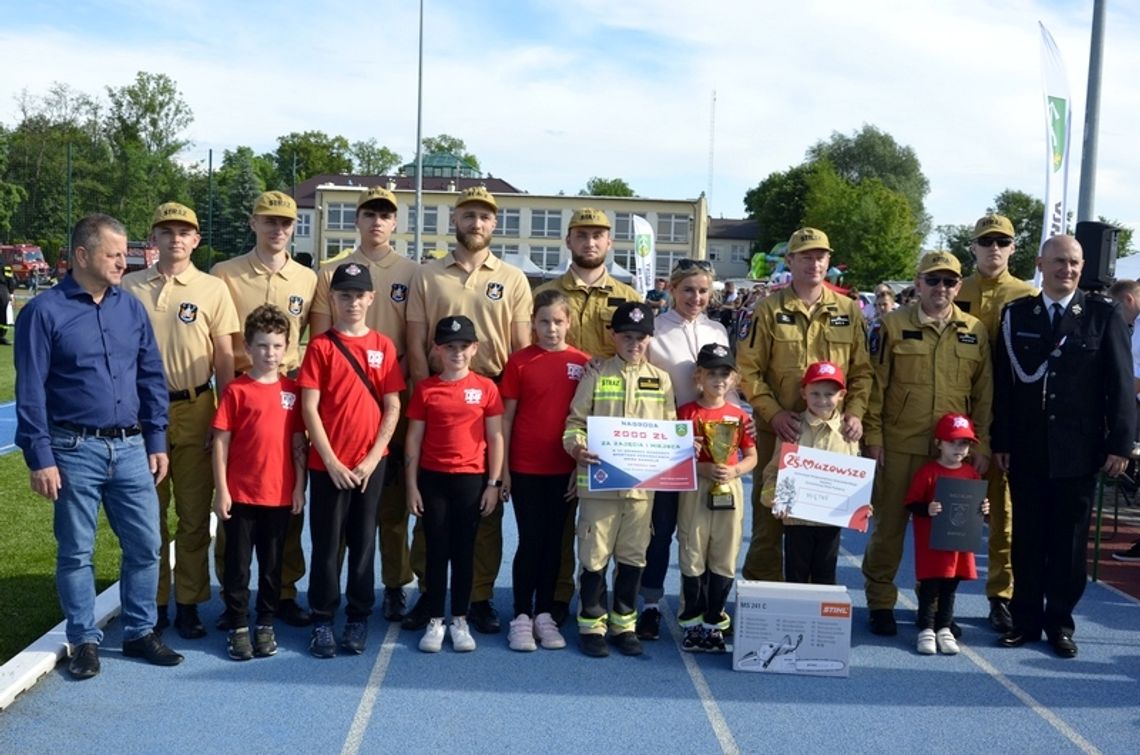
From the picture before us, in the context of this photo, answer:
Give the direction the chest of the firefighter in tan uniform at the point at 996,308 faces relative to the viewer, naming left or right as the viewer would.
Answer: facing the viewer

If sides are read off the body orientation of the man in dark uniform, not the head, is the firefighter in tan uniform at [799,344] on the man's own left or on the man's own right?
on the man's own right

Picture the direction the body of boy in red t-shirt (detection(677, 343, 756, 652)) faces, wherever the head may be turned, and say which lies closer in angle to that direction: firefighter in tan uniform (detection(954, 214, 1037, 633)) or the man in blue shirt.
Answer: the man in blue shirt

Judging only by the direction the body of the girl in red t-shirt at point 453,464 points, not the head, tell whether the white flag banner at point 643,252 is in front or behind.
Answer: behind

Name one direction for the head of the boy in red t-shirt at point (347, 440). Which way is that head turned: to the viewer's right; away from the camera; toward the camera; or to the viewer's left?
toward the camera

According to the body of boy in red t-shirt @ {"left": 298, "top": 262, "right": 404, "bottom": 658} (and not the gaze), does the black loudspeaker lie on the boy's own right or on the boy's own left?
on the boy's own left

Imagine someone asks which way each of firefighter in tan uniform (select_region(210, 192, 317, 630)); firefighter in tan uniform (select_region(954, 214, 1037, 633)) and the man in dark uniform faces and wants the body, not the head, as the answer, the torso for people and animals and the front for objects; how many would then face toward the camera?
3

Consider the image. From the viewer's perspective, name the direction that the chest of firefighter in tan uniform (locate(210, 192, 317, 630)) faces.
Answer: toward the camera

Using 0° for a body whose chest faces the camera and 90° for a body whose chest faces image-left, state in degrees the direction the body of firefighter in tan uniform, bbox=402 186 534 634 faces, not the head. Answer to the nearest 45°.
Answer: approximately 0°

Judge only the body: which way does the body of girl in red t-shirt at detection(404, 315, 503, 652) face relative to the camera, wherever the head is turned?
toward the camera

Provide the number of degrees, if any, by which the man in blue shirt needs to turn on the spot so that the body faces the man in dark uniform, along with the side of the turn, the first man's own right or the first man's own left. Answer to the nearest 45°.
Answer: approximately 45° to the first man's own left

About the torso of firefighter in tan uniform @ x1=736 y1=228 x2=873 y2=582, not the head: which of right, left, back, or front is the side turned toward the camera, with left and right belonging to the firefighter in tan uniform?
front

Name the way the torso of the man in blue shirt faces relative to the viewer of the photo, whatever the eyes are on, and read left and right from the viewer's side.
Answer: facing the viewer and to the right of the viewer

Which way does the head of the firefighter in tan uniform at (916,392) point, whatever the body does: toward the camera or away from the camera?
toward the camera

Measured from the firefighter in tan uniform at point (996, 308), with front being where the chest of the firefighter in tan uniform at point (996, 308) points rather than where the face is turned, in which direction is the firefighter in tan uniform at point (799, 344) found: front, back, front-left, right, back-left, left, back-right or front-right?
front-right
